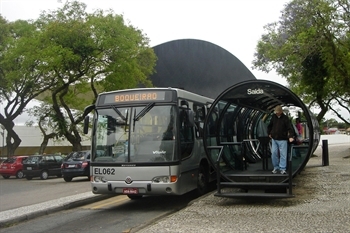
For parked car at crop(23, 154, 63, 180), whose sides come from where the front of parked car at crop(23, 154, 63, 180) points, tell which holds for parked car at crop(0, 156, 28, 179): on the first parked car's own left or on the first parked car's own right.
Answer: on the first parked car's own left

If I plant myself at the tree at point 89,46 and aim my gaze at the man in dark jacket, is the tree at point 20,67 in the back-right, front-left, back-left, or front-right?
back-right

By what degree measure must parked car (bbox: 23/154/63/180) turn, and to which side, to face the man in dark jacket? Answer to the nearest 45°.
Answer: approximately 135° to its right

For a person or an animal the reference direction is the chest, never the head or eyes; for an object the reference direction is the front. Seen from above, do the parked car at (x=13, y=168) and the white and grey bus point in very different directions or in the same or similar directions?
very different directions

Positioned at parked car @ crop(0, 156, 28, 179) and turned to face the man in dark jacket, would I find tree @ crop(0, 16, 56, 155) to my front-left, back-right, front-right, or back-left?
back-left

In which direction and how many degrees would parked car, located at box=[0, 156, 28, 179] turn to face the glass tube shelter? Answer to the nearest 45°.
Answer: approximately 135° to its right
